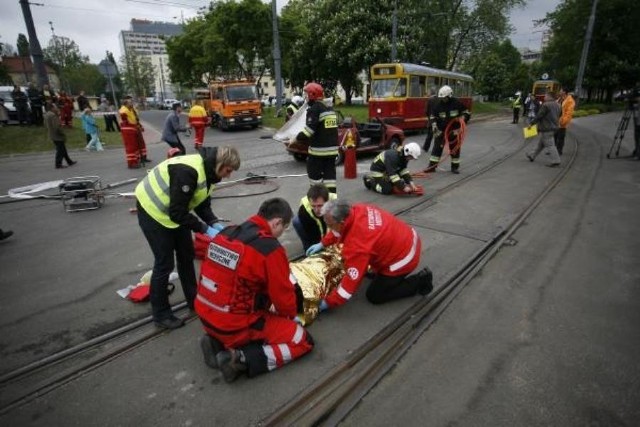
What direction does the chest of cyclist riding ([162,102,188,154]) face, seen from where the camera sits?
to the viewer's right

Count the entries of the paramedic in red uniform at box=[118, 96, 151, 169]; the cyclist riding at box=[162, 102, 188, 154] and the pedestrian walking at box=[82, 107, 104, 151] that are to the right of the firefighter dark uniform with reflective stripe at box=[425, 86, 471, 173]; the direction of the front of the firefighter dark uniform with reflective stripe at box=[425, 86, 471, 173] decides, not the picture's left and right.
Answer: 3

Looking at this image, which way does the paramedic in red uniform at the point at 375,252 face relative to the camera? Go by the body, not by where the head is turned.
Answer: to the viewer's left

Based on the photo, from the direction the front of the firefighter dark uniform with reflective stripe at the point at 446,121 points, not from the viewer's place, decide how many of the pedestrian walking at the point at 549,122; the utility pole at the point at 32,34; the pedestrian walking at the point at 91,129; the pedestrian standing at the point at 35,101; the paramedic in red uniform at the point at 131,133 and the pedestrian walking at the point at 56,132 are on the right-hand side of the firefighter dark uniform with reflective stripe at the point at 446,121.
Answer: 5

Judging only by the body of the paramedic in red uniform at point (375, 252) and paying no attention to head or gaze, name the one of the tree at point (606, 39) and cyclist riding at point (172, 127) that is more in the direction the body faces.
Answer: the cyclist riding

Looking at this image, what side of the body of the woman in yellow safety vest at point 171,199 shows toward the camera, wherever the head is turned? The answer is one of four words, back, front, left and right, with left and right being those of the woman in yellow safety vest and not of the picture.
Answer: right

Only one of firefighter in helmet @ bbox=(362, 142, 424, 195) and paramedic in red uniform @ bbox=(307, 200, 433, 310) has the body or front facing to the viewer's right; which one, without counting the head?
the firefighter in helmet

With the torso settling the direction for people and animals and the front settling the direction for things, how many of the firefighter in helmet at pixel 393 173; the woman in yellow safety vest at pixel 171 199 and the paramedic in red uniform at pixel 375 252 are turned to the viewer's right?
2

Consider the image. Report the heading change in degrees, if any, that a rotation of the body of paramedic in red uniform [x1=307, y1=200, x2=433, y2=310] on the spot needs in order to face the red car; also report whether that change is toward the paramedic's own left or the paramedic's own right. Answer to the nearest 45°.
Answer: approximately 90° to the paramedic's own right

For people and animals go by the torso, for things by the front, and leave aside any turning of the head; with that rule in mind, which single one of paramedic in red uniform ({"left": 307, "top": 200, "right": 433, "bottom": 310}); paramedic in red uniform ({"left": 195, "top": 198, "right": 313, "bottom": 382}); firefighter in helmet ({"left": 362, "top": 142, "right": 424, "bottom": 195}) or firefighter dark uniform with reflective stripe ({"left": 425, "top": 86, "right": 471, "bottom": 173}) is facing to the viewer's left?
paramedic in red uniform ({"left": 307, "top": 200, "right": 433, "bottom": 310})

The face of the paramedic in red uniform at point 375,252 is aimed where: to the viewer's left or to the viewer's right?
to the viewer's left

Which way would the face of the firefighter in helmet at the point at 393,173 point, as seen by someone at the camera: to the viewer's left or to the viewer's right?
to the viewer's right

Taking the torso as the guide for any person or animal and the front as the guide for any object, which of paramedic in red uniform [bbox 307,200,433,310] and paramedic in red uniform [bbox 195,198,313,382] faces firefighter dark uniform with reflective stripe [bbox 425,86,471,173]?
paramedic in red uniform [bbox 195,198,313,382]

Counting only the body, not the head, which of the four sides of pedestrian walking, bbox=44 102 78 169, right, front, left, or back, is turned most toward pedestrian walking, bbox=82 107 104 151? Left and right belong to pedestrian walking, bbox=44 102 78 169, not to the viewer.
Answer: left
